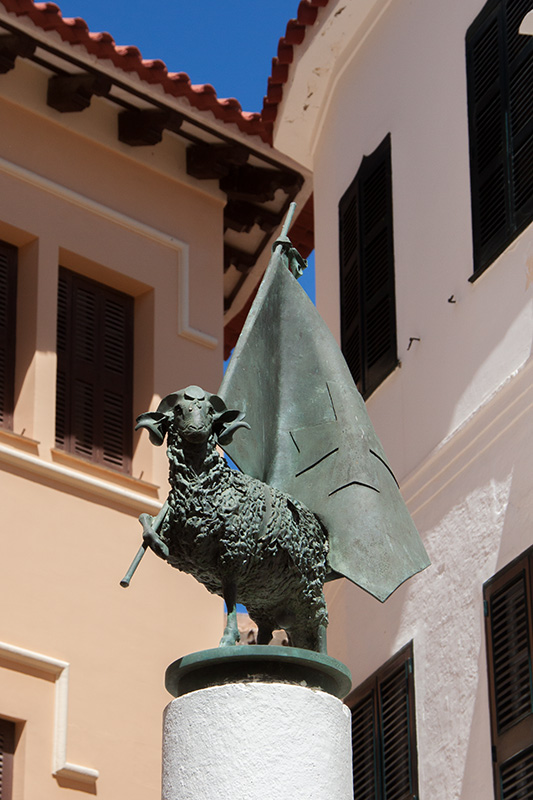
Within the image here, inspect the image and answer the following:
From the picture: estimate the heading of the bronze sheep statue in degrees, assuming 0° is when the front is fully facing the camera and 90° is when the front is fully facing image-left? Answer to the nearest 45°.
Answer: approximately 45°
